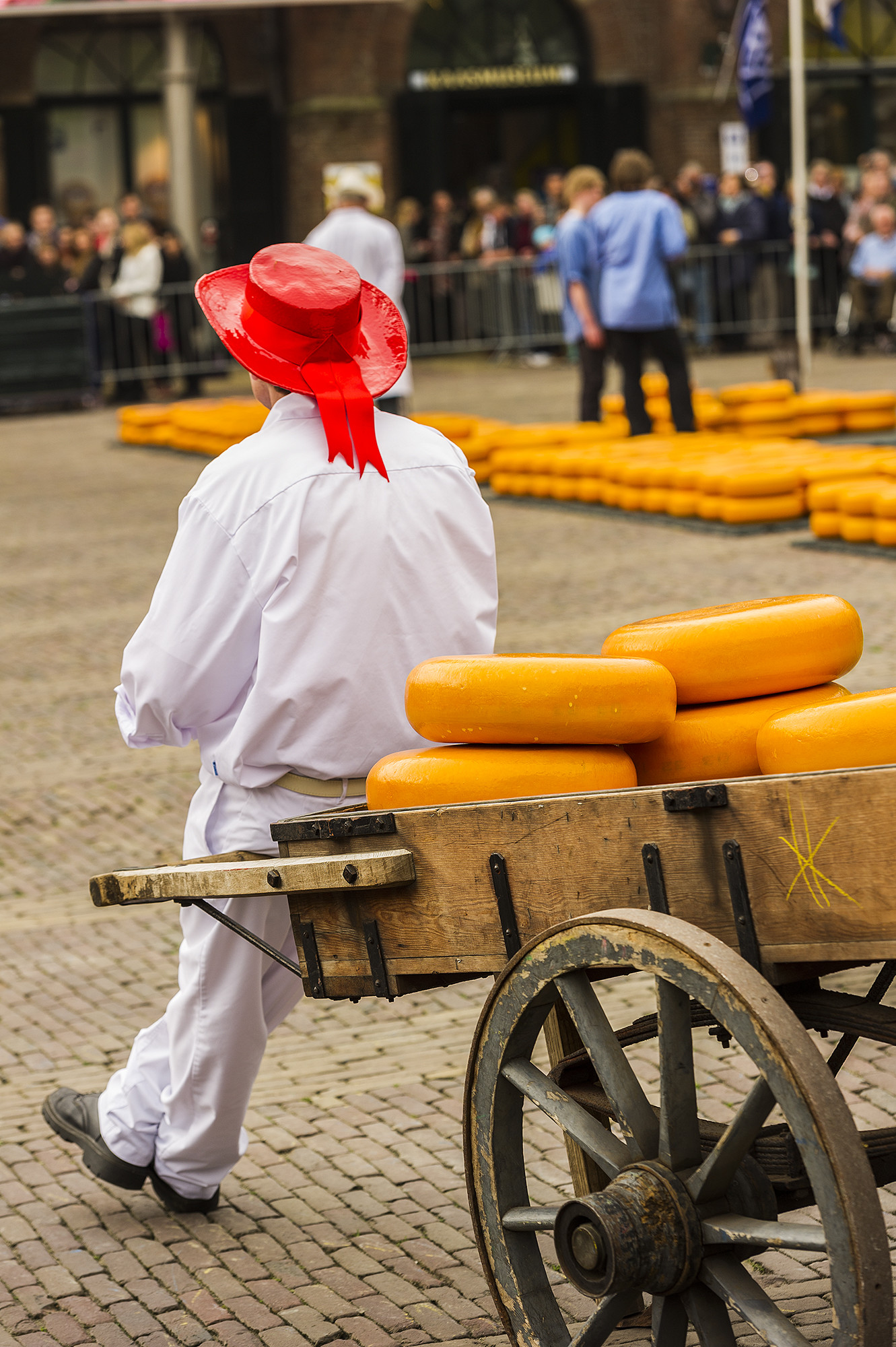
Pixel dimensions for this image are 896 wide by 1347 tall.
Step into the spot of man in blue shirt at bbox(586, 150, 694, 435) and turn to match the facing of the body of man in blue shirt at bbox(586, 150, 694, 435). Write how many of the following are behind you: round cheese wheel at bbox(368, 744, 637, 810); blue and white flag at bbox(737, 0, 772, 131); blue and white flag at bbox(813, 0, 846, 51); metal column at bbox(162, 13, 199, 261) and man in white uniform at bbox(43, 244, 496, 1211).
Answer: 2

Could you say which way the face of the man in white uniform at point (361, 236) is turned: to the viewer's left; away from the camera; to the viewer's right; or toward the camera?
away from the camera

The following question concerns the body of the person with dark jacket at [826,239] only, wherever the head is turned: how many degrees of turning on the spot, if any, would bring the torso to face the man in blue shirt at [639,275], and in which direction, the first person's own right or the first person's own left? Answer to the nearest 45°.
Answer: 0° — they already face them

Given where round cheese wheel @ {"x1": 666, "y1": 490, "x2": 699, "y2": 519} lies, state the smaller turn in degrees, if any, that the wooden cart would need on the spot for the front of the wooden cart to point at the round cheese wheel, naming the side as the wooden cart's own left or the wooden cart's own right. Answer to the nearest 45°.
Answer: approximately 45° to the wooden cart's own right

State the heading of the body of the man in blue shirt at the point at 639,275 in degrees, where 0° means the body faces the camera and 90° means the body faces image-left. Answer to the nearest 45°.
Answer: approximately 180°

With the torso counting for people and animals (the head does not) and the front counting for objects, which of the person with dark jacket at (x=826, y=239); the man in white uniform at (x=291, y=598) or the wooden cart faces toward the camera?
the person with dark jacket

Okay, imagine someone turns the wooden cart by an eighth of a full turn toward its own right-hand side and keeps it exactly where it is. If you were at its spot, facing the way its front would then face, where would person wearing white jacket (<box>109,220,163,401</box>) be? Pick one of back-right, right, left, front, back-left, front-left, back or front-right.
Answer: front

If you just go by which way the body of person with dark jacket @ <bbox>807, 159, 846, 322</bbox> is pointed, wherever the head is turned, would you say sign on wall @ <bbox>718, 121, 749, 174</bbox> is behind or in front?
behind

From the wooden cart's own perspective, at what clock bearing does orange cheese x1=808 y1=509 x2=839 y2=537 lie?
The orange cheese is roughly at 2 o'clock from the wooden cart.

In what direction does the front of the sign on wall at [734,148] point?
toward the camera

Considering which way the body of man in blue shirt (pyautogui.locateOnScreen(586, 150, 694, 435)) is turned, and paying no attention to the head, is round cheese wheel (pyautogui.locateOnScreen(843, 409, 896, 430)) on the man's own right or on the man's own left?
on the man's own right

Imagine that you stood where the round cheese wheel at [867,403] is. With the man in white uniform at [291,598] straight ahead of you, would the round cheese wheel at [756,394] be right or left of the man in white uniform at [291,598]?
right

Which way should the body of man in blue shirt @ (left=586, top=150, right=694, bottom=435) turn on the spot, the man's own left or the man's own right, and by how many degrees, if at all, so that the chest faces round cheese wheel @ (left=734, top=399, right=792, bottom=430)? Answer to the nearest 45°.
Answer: approximately 45° to the man's own right

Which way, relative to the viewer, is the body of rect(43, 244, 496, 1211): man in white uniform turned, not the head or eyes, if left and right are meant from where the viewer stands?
facing away from the viewer and to the left of the viewer

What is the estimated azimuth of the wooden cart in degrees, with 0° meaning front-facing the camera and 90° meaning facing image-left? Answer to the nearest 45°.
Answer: approximately 135°

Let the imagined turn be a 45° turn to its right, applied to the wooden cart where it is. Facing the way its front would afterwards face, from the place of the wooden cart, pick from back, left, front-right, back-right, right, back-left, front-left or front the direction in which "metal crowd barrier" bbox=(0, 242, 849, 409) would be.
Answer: front

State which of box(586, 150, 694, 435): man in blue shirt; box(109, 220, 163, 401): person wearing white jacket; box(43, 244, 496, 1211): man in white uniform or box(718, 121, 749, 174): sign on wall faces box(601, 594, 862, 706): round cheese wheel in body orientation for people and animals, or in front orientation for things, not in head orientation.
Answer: the sign on wall

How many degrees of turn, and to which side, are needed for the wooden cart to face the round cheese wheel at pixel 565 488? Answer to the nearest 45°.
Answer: approximately 45° to its right
